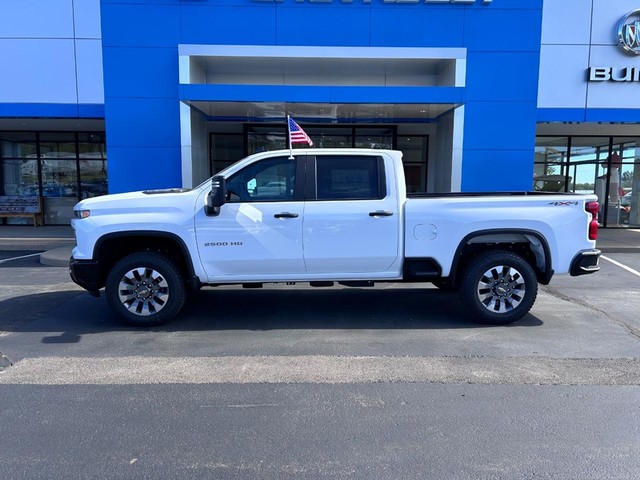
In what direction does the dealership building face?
toward the camera

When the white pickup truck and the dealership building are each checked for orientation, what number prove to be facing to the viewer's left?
1

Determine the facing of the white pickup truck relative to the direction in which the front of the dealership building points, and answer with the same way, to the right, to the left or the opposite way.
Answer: to the right

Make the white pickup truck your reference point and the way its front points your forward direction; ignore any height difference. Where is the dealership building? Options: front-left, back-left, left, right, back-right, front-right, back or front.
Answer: right

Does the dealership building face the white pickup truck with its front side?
yes

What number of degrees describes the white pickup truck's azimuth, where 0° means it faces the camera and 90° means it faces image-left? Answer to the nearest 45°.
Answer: approximately 90°

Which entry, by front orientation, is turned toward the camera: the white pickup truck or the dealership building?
the dealership building
